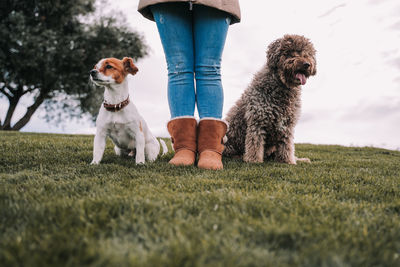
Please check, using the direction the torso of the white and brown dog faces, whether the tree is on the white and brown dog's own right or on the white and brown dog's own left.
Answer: on the white and brown dog's own right

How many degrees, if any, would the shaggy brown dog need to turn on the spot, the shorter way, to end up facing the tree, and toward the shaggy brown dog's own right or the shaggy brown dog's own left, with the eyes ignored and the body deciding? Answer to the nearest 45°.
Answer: approximately 180°

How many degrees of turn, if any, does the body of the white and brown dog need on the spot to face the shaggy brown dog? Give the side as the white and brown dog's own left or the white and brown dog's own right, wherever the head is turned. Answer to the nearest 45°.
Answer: approximately 135° to the white and brown dog's own left

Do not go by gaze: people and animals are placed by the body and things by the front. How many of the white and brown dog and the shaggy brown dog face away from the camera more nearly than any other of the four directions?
0

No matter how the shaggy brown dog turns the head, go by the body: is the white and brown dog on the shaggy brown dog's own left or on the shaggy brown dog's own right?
on the shaggy brown dog's own right

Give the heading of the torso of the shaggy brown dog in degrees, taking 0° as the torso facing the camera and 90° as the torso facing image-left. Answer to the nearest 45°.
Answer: approximately 315°
